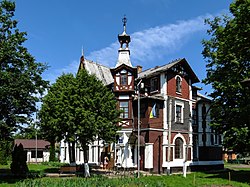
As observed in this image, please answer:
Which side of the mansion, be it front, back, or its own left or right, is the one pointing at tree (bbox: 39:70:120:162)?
front

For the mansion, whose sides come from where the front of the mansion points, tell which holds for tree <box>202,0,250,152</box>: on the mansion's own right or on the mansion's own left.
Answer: on the mansion's own left

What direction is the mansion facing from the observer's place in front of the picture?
facing the viewer and to the left of the viewer

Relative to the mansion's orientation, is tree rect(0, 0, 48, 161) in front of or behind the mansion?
in front
